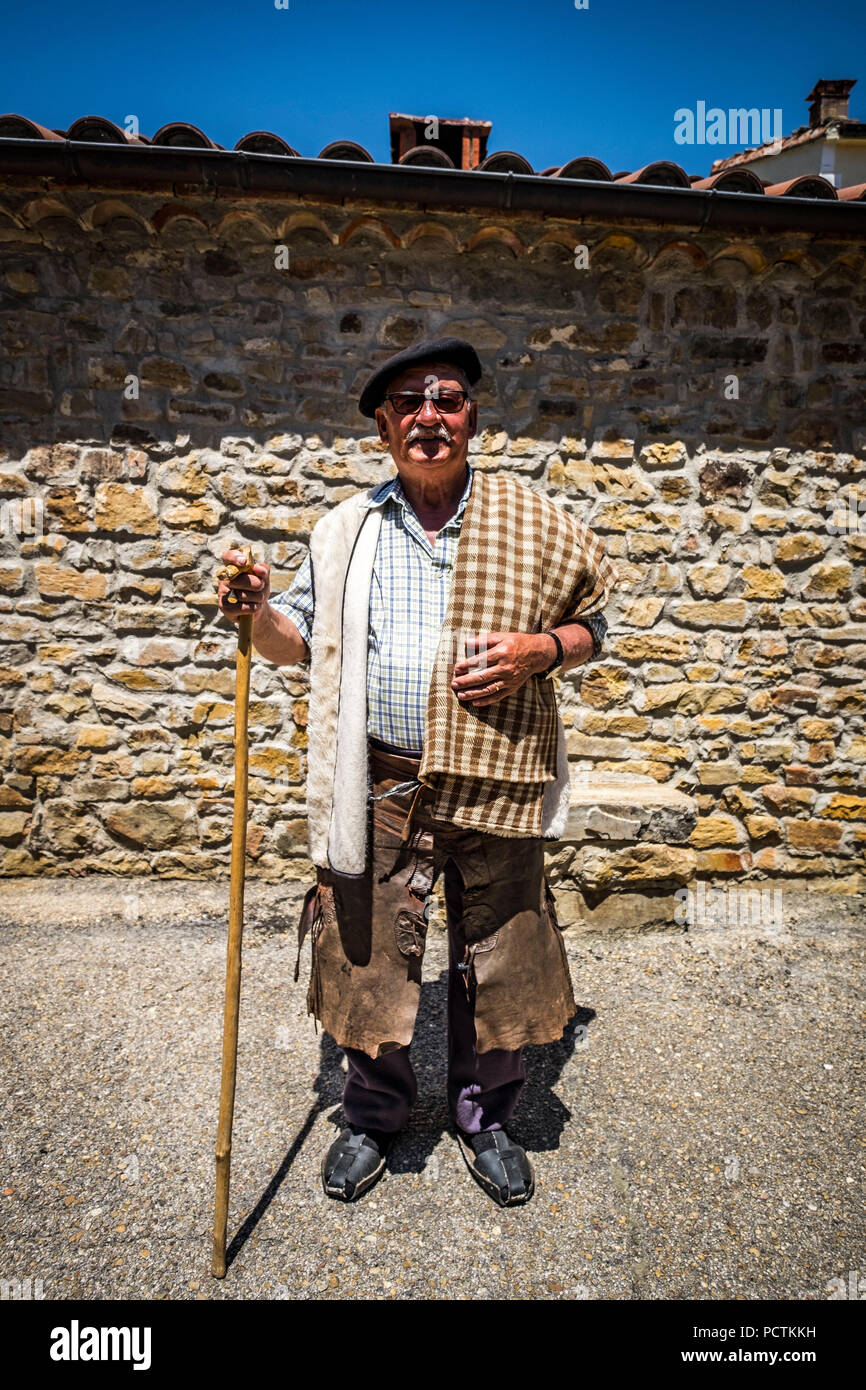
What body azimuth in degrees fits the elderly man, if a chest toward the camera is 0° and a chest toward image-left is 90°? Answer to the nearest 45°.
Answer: approximately 0°

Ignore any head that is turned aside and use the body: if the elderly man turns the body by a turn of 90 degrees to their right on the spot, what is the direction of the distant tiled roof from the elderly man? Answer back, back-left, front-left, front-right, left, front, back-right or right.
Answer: back-right
